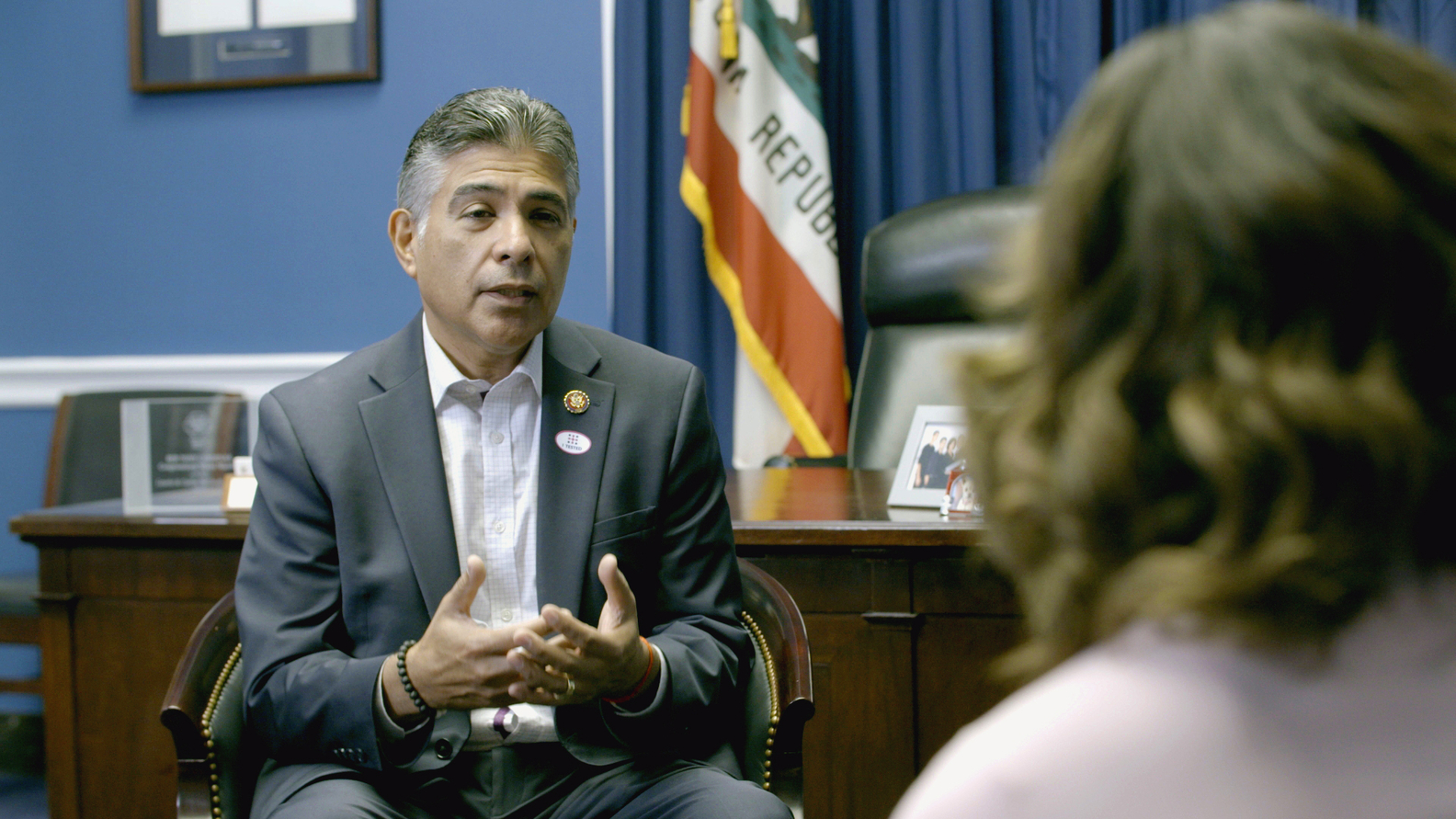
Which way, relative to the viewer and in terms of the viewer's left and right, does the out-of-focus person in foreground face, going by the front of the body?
facing away from the viewer and to the left of the viewer

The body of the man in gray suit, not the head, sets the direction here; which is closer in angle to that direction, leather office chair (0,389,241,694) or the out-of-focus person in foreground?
the out-of-focus person in foreground

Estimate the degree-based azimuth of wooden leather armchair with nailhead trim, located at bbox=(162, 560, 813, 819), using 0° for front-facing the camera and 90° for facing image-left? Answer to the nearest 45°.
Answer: approximately 0°

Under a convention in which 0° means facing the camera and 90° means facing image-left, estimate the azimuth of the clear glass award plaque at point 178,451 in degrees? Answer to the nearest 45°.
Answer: approximately 0°

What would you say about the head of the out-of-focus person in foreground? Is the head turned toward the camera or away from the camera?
away from the camera

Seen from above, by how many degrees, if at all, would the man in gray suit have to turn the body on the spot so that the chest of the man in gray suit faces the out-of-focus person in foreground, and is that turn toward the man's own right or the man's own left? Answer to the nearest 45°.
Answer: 0° — they already face them

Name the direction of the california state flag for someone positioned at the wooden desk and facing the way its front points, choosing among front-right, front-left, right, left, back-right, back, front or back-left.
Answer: back
